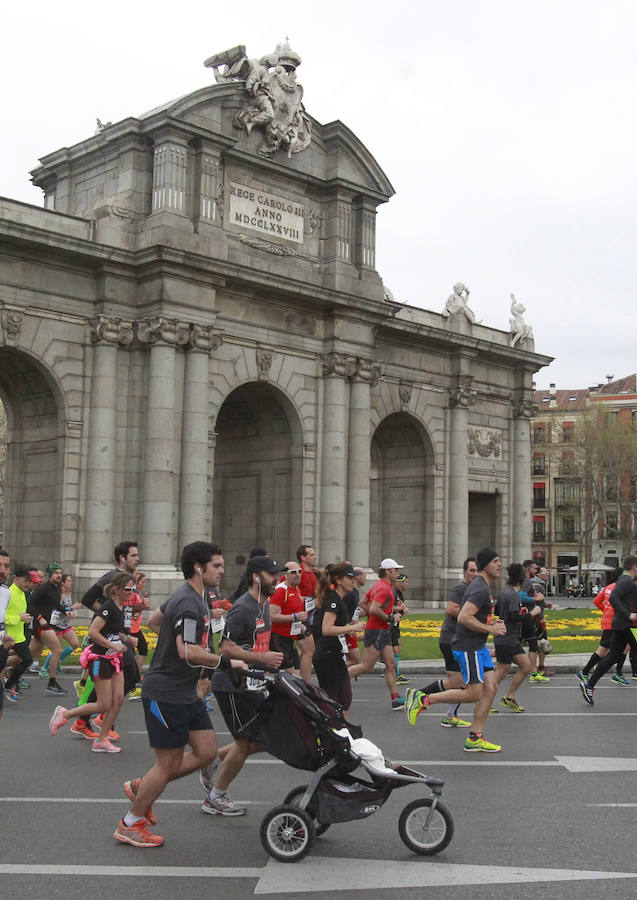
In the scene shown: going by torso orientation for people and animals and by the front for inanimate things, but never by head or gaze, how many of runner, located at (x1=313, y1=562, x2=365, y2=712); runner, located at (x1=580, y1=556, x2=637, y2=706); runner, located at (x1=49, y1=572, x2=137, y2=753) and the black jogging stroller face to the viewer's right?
4

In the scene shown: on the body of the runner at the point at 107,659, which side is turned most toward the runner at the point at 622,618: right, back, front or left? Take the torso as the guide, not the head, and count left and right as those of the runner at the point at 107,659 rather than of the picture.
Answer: front

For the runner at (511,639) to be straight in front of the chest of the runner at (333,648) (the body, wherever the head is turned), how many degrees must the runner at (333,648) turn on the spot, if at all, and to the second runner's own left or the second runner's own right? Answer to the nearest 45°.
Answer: approximately 45° to the second runner's own left

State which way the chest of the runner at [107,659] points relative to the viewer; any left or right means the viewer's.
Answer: facing to the right of the viewer

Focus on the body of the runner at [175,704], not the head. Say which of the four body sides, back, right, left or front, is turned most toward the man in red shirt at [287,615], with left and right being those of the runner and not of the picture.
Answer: left

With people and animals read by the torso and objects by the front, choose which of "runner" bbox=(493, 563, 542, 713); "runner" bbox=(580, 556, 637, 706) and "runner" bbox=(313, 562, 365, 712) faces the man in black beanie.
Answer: "runner" bbox=(313, 562, 365, 712)

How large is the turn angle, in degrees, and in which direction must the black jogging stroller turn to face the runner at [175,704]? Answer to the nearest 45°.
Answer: approximately 180°

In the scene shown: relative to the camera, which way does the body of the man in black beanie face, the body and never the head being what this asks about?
to the viewer's right

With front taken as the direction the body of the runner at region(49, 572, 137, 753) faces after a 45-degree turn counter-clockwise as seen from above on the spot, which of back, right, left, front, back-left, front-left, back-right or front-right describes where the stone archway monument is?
front-left

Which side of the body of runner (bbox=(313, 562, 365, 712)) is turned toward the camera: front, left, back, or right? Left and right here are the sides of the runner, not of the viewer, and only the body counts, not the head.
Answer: right

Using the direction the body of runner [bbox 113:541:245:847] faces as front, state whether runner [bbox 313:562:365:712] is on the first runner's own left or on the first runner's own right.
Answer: on the first runner's own left

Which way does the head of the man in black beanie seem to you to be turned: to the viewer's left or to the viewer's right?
to the viewer's right

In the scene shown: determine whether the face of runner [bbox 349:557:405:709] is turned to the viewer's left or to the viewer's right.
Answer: to the viewer's right

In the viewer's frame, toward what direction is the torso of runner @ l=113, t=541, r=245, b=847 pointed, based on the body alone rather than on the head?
to the viewer's right

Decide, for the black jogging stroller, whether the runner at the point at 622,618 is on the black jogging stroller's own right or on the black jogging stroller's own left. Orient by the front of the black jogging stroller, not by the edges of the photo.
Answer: on the black jogging stroller's own left

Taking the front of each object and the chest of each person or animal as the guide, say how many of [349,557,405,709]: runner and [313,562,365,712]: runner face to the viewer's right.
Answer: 2

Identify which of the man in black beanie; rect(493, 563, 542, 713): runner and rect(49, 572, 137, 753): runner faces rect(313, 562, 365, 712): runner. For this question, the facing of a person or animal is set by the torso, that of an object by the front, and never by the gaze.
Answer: rect(49, 572, 137, 753): runner
